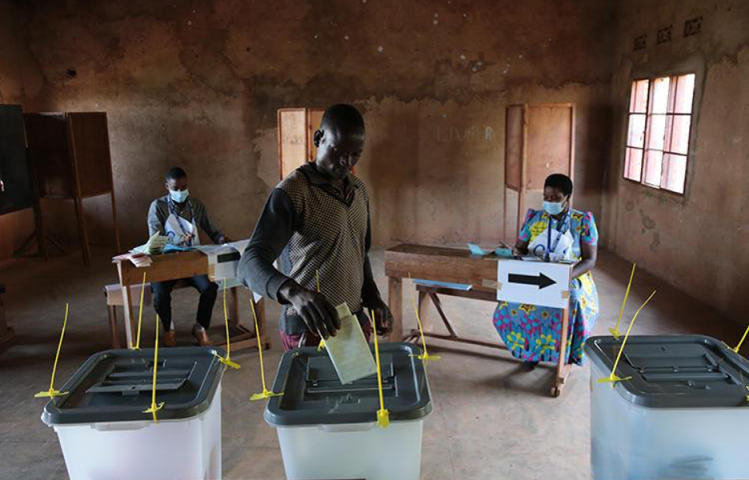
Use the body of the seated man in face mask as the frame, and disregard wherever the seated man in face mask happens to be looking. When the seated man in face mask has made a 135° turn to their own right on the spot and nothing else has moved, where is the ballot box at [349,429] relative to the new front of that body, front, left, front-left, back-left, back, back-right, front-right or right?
back-left

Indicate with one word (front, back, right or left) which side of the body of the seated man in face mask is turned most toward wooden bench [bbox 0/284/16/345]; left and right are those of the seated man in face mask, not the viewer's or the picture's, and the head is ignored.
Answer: right

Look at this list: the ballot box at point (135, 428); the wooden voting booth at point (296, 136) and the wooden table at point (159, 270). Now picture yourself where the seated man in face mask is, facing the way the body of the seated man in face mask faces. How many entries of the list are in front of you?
2

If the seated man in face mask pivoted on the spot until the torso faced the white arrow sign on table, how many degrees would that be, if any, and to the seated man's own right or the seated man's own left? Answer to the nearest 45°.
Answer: approximately 45° to the seated man's own left

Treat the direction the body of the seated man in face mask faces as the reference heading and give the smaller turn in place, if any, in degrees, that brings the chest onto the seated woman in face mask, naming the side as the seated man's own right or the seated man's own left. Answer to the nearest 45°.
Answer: approximately 45° to the seated man's own left

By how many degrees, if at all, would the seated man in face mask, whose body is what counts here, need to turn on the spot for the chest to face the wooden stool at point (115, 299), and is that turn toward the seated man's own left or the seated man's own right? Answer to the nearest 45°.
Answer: approximately 45° to the seated man's own right

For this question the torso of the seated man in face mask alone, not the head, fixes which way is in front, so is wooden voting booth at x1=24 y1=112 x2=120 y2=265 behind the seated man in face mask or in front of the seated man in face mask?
behind

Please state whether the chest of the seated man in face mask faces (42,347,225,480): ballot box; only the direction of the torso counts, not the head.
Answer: yes

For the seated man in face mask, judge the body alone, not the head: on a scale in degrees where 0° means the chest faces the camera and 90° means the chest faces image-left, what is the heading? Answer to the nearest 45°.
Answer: approximately 0°

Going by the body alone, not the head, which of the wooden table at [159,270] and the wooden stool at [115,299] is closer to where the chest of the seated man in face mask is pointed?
the wooden table

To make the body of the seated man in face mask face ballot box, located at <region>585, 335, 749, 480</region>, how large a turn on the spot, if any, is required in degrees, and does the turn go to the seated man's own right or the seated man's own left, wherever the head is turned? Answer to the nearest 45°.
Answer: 0° — they already face it

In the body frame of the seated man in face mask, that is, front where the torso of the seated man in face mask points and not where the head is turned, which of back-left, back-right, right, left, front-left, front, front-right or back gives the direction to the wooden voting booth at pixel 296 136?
back-left

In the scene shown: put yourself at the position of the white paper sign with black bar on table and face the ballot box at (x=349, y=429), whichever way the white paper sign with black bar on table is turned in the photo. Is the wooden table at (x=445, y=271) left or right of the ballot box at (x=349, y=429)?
left
